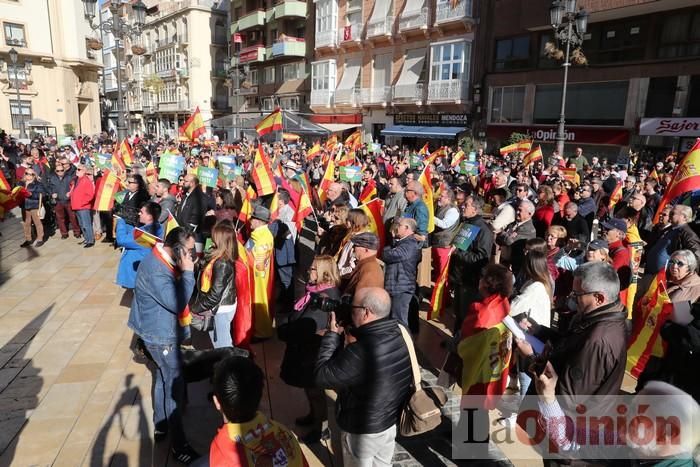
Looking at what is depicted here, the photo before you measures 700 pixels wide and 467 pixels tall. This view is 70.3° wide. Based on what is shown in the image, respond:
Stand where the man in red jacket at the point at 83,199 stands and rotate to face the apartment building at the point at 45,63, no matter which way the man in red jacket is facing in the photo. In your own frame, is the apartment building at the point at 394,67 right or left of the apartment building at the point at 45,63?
right

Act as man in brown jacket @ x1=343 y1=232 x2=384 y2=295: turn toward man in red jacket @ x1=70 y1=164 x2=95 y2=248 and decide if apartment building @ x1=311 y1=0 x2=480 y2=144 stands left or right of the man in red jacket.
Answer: right

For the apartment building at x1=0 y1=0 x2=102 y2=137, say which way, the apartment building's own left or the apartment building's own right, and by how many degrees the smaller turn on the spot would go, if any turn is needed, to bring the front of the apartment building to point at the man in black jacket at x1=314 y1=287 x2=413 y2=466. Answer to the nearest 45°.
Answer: approximately 45° to the apartment building's own right

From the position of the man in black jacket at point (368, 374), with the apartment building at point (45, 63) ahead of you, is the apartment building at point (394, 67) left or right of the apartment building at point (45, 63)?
right

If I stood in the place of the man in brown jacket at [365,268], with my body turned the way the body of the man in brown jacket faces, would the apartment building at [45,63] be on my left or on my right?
on my right

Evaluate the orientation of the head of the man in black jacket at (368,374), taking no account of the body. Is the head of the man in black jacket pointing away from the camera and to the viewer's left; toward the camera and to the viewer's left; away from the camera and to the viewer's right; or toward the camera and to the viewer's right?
away from the camera and to the viewer's left

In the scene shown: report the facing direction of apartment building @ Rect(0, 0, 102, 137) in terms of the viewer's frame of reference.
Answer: facing the viewer and to the right of the viewer

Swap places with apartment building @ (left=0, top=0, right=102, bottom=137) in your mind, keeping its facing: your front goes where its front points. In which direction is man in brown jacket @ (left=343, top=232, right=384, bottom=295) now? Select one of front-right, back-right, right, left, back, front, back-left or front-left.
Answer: front-right

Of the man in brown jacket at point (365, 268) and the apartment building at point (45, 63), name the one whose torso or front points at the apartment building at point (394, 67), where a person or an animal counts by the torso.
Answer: the apartment building at point (45, 63)
